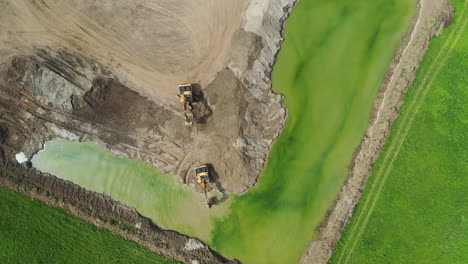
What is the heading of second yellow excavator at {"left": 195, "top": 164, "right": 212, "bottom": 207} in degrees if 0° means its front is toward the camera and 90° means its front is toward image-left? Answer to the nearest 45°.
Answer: approximately 0°

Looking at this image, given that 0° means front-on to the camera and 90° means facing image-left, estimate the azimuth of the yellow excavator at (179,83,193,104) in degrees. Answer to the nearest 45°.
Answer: approximately 0°

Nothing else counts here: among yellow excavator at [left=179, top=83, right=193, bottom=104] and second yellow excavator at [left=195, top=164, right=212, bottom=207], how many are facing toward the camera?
2
